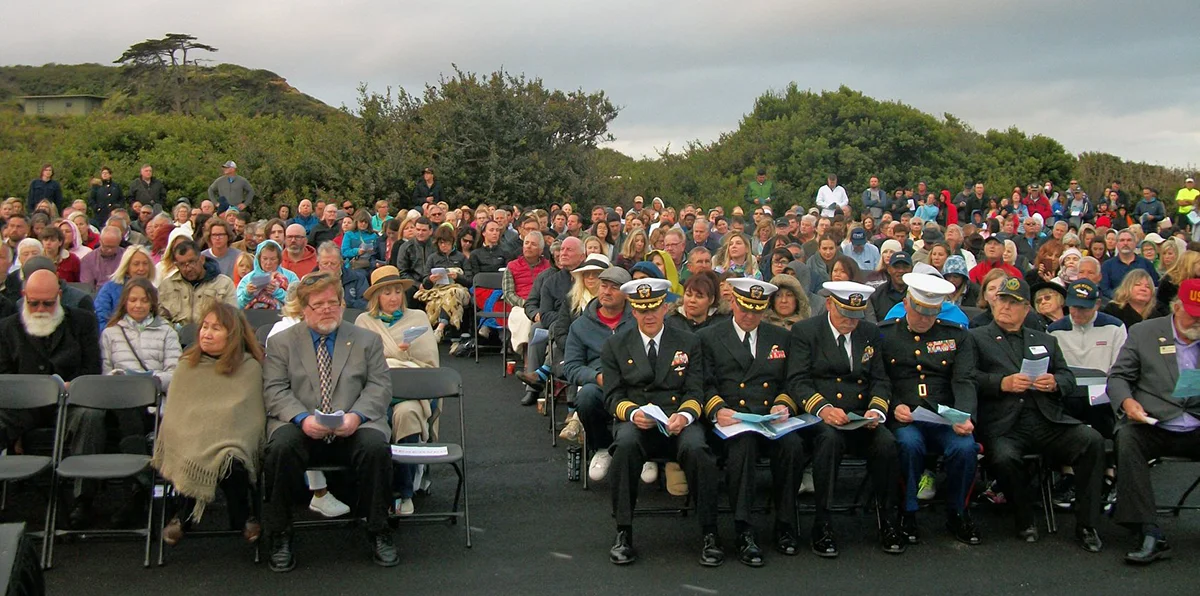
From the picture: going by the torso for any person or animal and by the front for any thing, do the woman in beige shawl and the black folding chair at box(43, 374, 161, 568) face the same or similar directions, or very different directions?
same or similar directions

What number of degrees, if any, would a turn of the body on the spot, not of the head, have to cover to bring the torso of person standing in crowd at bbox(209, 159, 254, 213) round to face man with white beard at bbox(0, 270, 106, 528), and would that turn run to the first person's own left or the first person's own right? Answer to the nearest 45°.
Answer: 0° — they already face them

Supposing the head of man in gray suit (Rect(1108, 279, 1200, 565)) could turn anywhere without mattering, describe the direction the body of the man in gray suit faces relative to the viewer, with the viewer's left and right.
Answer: facing the viewer and to the left of the viewer

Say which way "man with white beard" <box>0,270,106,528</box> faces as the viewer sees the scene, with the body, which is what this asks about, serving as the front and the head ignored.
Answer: toward the camera

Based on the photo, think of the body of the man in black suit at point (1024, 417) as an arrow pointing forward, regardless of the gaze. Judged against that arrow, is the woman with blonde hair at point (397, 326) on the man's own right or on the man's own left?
on the man's own right

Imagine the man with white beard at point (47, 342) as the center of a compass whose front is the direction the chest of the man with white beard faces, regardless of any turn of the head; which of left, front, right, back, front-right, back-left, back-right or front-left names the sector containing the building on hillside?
back

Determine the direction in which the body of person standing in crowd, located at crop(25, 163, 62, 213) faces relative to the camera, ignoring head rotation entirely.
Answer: toward the camera

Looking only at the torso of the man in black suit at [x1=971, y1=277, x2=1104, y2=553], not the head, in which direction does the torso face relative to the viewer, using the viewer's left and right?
facing the viewer

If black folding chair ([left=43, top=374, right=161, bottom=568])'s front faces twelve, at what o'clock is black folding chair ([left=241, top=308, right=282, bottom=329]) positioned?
black folding chair ([left=241, top=308, right=282, bottom=329]) is roughly at 7 o'clock from black folding chair ([left=43, top=374, right=161, bottom=568]).

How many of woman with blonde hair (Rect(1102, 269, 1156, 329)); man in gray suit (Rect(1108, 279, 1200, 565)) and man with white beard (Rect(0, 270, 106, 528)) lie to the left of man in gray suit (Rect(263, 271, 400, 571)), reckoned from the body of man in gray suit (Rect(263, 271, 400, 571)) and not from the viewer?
2

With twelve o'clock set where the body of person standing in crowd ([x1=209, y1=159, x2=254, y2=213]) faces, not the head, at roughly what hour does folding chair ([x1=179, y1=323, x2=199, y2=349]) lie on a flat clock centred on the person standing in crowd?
The folding chair is roughly at 12 o'clock from the person standing in crowd.

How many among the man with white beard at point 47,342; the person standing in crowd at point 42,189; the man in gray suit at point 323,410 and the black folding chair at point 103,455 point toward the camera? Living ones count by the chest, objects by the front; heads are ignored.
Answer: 4

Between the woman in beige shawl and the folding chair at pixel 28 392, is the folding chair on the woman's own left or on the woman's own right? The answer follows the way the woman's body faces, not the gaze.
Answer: on the woman's own right

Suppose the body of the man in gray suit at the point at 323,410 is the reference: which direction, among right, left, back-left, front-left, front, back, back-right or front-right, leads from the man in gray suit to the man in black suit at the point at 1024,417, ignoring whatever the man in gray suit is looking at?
left

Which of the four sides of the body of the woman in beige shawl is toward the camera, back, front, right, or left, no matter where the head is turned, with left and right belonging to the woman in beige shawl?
front
